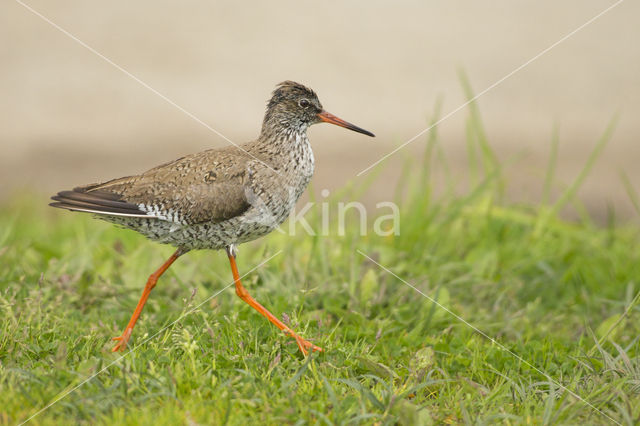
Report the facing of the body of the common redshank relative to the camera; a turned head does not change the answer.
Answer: to the viewer's right
